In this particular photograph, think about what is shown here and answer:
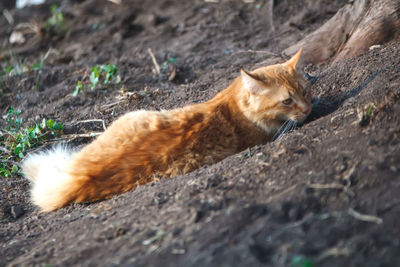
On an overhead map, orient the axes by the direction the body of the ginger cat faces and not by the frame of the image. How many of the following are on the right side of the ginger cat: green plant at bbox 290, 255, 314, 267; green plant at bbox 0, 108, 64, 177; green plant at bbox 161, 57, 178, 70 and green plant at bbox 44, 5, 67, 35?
1

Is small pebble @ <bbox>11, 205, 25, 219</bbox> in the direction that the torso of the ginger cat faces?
no

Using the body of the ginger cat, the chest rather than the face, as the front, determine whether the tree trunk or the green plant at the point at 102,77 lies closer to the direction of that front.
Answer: the tree trunk

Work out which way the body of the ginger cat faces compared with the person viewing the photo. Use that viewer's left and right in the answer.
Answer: facing to the right of the viewer

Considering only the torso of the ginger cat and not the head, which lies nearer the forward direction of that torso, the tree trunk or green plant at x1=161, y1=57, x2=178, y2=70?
the tree trunk

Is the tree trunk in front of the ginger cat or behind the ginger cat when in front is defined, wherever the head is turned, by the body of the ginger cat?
in front

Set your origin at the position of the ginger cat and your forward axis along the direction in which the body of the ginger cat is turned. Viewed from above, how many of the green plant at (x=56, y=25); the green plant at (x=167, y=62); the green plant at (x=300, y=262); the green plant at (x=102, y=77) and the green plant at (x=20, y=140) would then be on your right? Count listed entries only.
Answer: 1

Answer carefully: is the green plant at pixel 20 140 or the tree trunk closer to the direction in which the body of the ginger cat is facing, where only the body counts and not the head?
the tree trunk

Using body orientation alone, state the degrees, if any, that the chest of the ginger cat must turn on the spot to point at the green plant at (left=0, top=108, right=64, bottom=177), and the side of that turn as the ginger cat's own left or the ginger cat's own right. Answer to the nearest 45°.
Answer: approximately 135° to the ginger cat's own left

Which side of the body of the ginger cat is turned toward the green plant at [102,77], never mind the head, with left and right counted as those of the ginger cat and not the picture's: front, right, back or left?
left

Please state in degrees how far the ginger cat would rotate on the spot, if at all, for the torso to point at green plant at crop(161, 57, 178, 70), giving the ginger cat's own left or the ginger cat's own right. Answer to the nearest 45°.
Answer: approximately 90° to the ginger cat's own left

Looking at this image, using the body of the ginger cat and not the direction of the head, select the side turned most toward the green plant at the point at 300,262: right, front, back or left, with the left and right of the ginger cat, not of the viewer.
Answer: right

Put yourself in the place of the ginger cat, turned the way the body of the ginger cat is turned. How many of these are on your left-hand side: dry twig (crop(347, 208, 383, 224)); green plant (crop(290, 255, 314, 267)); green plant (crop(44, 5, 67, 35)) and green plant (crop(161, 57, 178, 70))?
2

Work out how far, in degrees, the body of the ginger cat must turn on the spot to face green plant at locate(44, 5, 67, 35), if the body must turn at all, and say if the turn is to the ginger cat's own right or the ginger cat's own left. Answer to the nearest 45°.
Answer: approximately 90° to the ginger cat's own left
